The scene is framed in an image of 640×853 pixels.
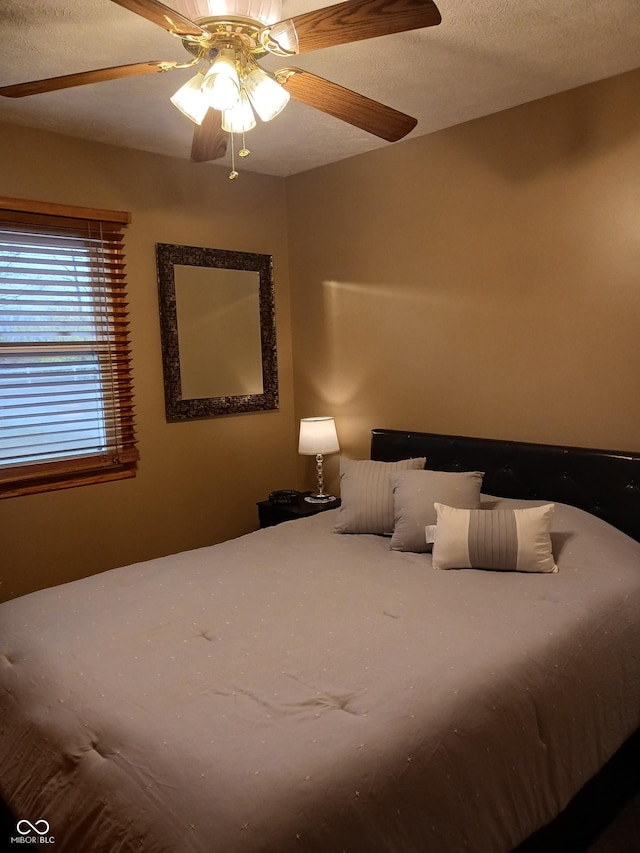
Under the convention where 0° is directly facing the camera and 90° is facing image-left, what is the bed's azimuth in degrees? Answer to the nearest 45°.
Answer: approximately 45°

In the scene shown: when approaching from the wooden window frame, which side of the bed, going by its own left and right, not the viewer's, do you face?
right

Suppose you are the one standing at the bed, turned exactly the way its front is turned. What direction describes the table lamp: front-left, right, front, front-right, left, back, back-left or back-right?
back-right

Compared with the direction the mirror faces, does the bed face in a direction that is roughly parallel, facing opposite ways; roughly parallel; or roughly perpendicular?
roughly perpendicular

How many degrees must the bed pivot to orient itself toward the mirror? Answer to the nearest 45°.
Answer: approximately 135° to its right
